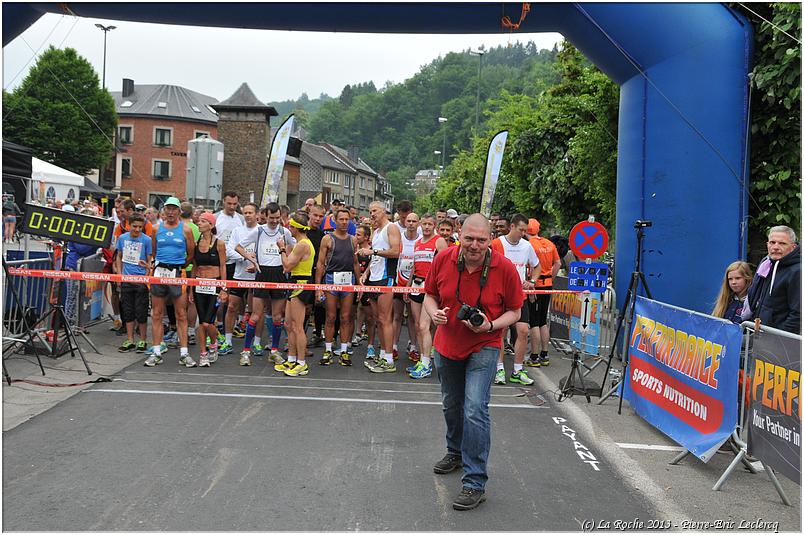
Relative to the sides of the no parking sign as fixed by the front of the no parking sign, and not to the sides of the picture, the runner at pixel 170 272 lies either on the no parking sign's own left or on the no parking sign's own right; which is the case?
on the no parking sign's own right

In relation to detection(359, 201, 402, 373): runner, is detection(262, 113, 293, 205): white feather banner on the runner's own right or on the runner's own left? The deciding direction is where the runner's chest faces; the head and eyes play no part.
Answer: on the runner's own right

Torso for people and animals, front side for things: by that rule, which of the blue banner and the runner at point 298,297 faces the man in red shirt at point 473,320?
the blue banner

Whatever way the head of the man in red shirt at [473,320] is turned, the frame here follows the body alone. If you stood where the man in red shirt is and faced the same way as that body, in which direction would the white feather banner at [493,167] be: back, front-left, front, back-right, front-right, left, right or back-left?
back

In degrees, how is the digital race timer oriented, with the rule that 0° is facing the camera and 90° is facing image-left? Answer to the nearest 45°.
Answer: approximately 0°

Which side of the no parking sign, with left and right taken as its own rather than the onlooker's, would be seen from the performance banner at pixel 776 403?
front

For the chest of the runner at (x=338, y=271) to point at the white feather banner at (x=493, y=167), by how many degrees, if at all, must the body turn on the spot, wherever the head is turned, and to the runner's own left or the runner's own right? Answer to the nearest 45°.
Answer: approximately 135° to the runner's own left

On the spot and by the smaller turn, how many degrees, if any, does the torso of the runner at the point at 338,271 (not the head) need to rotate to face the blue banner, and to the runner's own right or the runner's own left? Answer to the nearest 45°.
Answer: approximately 45° to the runner's own left
